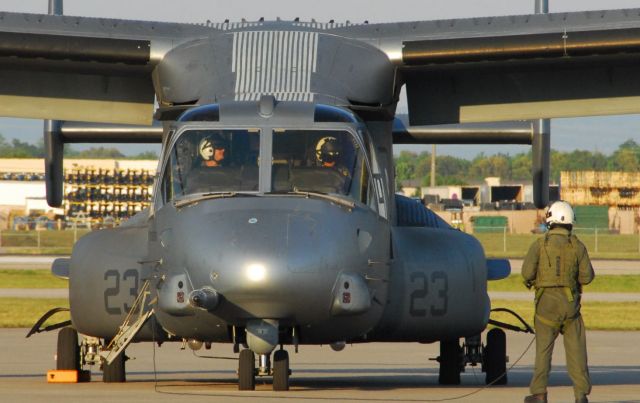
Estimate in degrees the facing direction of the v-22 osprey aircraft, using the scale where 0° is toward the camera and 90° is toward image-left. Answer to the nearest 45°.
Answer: approximately 0°

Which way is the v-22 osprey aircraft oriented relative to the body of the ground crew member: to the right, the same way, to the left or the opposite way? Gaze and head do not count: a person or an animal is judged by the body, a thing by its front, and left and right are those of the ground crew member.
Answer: the opposite way

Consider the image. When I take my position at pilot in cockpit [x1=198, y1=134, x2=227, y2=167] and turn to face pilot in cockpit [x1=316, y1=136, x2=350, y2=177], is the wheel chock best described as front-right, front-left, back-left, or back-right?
back-left

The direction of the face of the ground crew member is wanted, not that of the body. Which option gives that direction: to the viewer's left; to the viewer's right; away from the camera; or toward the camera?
away from the camera

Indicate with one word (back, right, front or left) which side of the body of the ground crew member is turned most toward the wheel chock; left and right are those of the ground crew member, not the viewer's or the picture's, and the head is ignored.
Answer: left

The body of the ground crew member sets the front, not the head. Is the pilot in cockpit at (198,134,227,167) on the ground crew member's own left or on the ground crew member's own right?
on the ground crew member's own left

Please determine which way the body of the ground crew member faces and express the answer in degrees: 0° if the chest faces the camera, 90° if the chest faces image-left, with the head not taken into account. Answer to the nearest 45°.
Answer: approximately 180°
